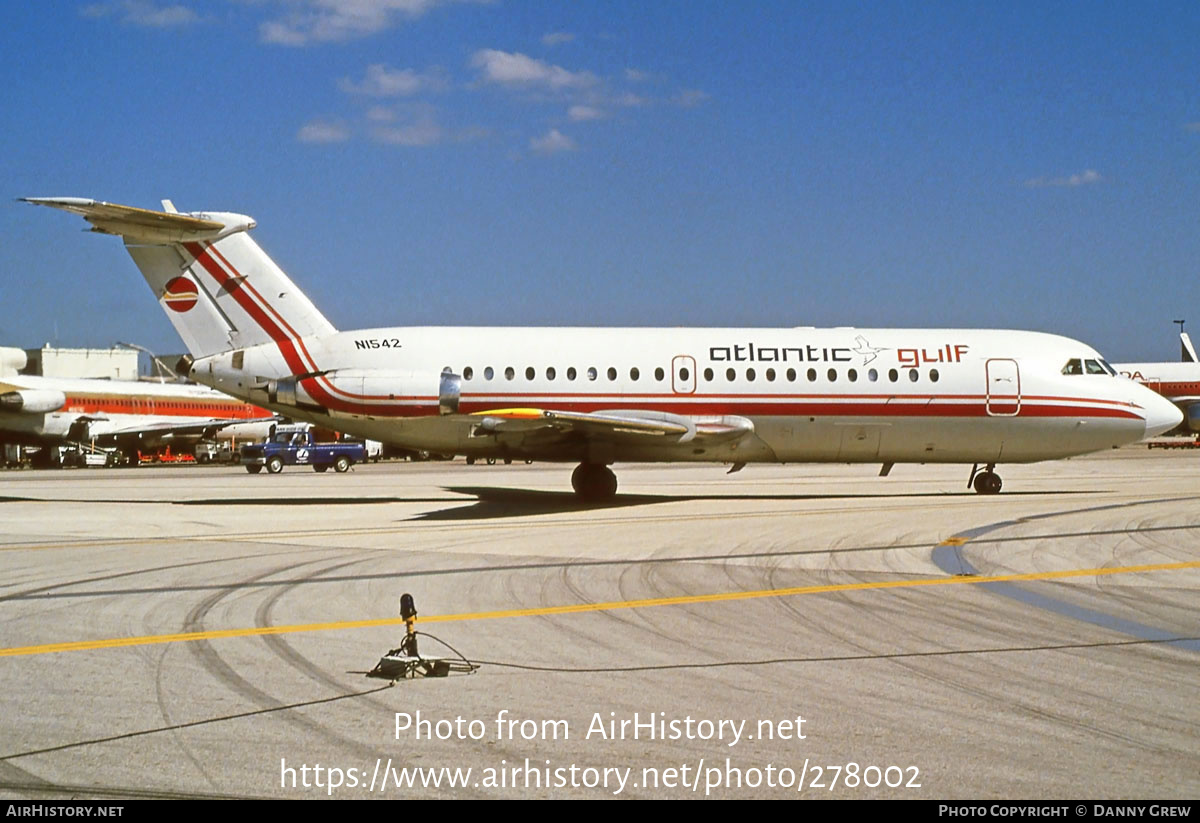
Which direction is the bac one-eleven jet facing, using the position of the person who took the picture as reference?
facing to the right of the viewer

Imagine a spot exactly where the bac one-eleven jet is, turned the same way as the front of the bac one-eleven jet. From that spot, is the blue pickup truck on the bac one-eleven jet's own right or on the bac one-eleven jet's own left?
on the bac one-eleven jet's own left
